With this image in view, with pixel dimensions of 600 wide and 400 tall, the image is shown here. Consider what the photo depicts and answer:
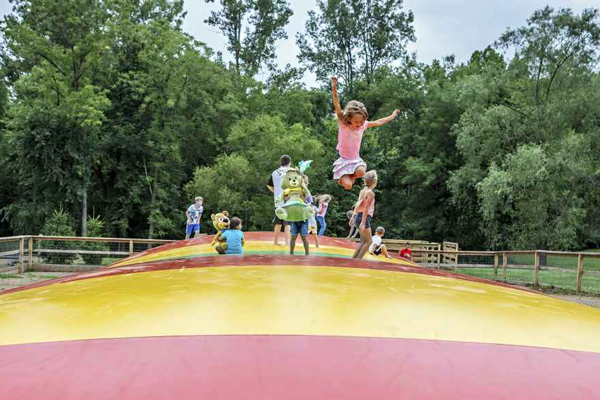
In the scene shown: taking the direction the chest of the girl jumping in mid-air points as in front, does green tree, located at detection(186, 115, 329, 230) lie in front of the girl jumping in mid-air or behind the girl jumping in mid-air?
behind

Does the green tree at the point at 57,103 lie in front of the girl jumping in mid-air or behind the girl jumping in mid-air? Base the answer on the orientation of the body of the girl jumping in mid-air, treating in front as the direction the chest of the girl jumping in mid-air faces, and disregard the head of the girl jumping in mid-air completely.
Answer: behind

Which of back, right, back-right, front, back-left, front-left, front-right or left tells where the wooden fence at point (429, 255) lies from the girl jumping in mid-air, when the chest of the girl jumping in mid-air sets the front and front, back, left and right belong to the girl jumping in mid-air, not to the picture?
back-left

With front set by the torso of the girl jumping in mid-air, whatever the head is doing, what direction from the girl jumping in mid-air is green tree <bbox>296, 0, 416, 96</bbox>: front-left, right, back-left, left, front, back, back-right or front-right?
back-left

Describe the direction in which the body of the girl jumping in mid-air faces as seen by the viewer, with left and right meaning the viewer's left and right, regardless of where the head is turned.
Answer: facing the viewer and to the right of the viewer

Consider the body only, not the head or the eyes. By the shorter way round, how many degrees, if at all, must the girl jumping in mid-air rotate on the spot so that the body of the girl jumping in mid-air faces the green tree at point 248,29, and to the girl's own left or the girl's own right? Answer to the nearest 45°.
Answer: approximately 135° to the girl's own left

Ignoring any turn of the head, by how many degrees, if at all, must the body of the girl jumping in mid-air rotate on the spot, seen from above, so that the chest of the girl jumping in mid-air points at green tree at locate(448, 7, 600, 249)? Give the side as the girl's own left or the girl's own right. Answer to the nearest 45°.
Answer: approximately 135° to the girl's own left

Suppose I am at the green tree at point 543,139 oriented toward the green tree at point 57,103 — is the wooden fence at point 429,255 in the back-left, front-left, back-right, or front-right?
front-left

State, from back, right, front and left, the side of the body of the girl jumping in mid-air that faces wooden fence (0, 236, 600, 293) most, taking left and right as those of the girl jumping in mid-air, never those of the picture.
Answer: back

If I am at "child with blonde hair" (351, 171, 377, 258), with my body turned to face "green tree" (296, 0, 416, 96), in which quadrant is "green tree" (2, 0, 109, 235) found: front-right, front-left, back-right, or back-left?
front-left

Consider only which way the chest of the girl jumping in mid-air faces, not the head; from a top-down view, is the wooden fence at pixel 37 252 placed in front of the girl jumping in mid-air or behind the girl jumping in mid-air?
behind
